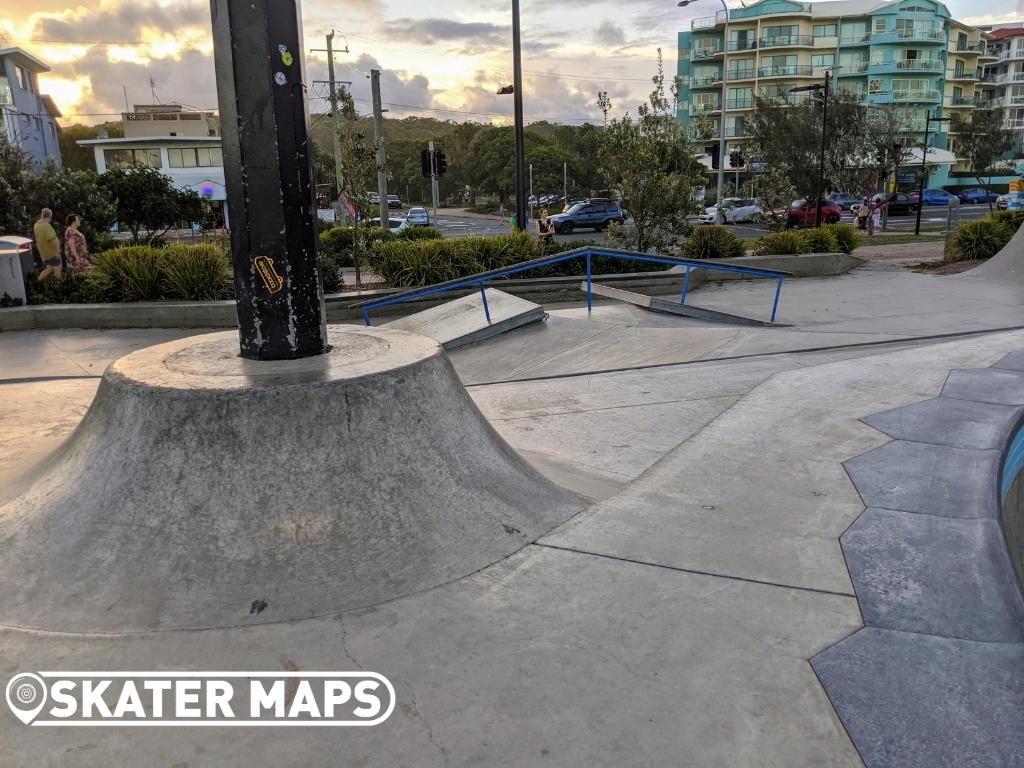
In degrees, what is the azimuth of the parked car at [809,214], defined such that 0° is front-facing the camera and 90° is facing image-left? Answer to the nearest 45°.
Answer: approximately 45°

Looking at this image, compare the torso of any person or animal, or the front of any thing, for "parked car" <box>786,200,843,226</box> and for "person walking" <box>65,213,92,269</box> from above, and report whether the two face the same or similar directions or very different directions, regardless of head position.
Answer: very different directions

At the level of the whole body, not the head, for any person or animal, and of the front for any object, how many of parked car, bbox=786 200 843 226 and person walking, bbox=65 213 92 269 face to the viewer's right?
1

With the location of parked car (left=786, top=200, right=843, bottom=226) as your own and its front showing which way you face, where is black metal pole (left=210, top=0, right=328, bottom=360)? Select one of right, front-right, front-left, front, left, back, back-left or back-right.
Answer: front-left
